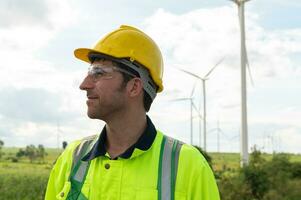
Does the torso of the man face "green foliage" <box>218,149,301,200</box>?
no

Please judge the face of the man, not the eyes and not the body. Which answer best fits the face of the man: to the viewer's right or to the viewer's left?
to the viewer's left

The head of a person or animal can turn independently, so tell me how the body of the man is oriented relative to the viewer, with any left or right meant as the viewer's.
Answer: facing the viewer and to the left of the viewer
